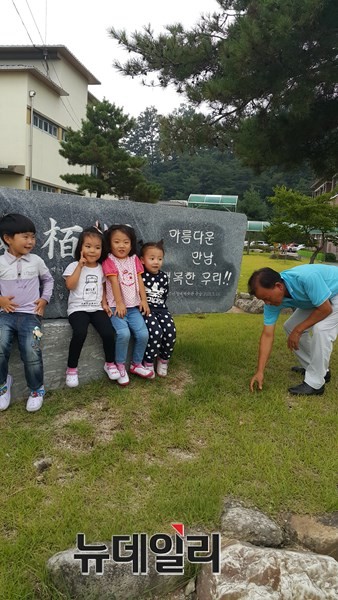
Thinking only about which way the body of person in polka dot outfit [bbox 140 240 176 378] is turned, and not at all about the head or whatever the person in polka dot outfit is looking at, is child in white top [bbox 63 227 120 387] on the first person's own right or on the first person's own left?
on the first person's own right

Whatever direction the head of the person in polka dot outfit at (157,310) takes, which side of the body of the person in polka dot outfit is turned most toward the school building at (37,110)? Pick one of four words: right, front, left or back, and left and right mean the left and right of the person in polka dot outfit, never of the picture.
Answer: back

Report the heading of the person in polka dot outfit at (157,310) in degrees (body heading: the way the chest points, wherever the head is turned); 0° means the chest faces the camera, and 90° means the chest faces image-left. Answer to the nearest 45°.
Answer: approximately 0°

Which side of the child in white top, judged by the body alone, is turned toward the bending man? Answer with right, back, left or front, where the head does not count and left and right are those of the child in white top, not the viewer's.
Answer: left

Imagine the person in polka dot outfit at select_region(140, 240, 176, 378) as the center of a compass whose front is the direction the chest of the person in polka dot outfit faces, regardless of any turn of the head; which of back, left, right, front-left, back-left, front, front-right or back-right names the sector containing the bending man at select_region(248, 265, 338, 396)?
left

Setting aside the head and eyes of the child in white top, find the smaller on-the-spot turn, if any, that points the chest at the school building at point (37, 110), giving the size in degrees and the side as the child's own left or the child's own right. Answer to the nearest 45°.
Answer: approximately 180°

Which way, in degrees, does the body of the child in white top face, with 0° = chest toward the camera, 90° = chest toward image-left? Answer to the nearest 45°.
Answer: approximately 0°

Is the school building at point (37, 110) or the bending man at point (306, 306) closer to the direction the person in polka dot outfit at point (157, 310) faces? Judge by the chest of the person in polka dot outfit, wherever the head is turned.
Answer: the bending man

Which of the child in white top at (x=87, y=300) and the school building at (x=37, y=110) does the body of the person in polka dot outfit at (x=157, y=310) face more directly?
the child in white top
